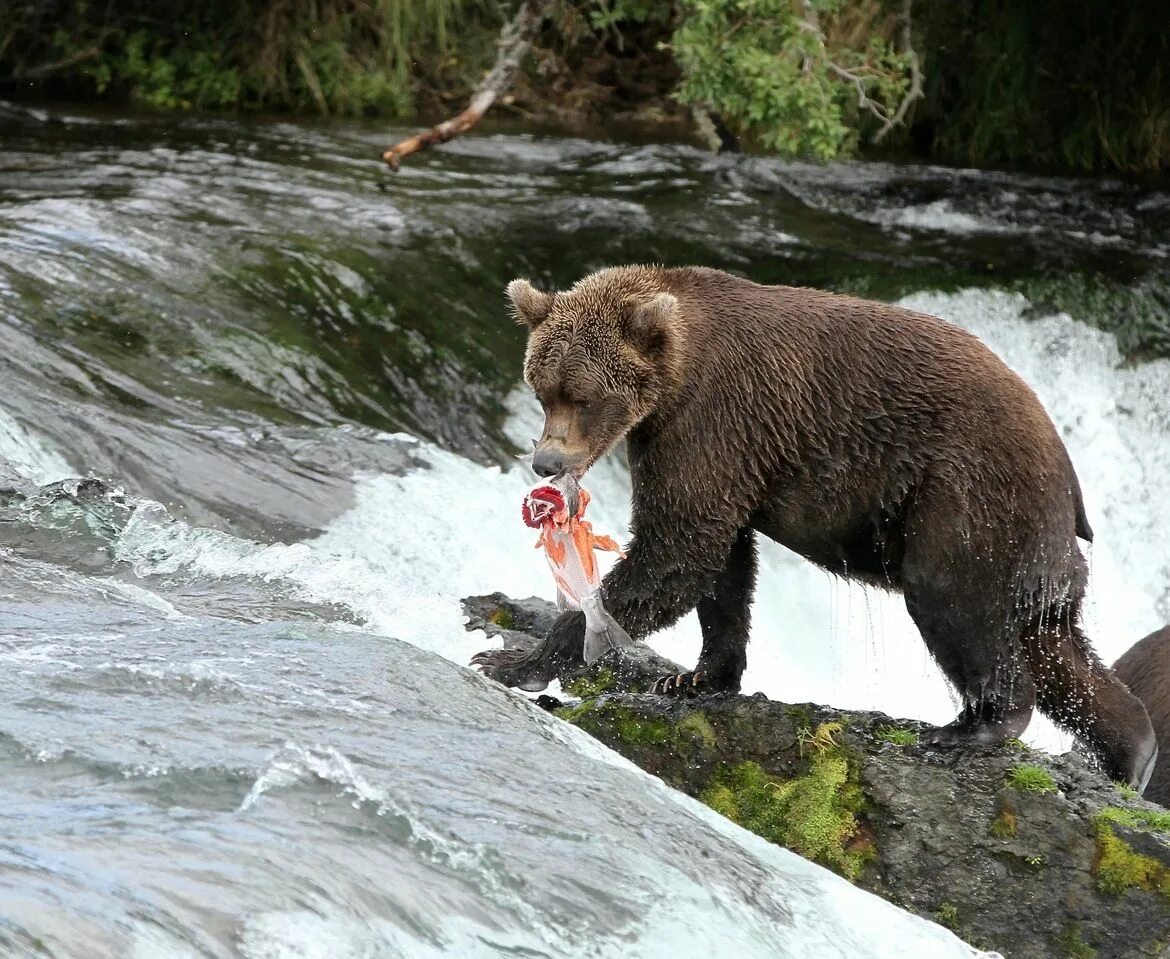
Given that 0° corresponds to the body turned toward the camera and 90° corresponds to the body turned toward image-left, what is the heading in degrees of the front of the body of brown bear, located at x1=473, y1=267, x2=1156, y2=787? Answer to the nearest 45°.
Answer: approximately 90°

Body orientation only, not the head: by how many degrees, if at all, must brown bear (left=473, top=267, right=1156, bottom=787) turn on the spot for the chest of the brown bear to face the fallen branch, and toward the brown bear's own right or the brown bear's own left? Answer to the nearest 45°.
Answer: approximately 90° to the brown bear's own right

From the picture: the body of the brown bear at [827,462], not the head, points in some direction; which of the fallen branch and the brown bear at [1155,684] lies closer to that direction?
the fallen branch

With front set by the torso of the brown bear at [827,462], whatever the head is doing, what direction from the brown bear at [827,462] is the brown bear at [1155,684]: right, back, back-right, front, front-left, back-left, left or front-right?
back-right
